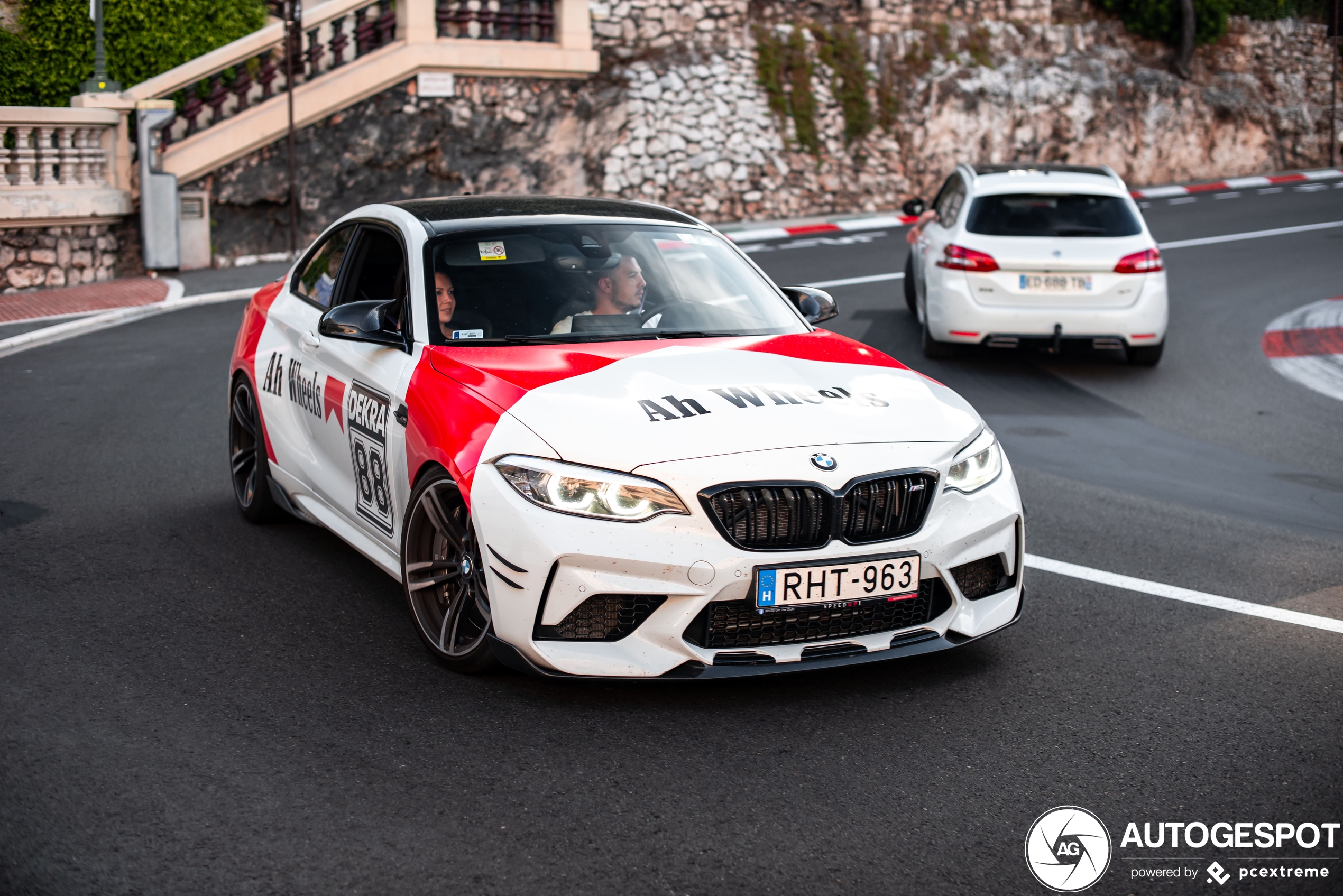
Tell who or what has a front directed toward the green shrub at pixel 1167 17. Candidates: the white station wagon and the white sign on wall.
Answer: the white station wagon

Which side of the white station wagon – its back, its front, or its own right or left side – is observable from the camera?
back

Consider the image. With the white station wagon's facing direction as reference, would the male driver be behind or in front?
behind

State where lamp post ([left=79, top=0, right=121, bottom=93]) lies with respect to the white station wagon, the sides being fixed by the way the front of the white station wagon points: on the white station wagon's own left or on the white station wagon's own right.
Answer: on the white station wagon's own left

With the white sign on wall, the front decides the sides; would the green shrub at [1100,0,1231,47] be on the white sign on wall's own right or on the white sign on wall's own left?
on the white sign on wall's own left

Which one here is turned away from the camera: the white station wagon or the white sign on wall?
the white station wagon

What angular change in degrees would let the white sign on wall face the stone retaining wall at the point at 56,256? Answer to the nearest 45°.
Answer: approximately 45° to its right

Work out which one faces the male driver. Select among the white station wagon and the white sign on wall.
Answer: the white sign on wall

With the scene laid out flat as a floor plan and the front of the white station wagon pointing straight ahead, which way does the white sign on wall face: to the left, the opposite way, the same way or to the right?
the opposite way

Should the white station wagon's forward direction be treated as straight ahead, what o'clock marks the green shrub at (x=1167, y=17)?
The green shrub is roughly at 12 o'clock from the white station wagon.

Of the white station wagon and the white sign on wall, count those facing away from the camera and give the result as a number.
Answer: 1

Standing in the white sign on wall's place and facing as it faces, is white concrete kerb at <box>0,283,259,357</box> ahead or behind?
ahead

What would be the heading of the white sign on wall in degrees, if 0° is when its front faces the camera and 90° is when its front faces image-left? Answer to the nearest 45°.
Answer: approximately 0°
